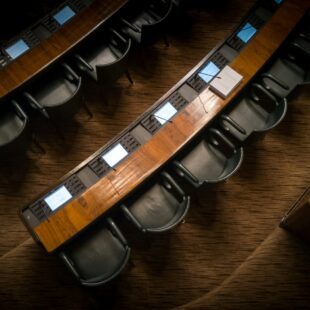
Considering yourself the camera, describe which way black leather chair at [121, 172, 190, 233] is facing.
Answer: facing away from the viewer and to the left of the viewer

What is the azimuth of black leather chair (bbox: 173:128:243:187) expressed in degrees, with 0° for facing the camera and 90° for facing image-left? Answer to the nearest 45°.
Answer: approximately 135°

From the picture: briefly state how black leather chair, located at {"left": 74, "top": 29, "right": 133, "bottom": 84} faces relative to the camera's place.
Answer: facing away from the viewer and to the left of the viewer

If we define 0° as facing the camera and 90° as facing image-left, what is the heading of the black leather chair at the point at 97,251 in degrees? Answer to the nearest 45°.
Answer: approximately 135°

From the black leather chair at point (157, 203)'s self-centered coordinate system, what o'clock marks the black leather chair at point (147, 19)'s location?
the black leather chair at point (147, 19) is roughly at 2 o'clock from the black leather chair at point (157, 203).

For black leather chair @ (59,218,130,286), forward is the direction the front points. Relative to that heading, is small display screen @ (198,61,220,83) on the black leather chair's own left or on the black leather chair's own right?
on the black leather chair's own right

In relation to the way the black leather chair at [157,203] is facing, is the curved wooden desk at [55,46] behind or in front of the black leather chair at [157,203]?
in front
